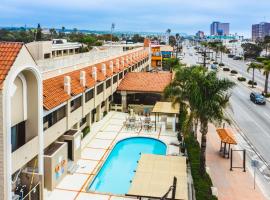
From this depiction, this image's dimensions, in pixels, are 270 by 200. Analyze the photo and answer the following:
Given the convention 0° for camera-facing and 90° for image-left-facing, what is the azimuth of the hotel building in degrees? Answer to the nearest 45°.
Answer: approximately 315°

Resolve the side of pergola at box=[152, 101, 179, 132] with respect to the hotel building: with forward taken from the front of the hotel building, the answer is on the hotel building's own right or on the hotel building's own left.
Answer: on the hotel building's own left

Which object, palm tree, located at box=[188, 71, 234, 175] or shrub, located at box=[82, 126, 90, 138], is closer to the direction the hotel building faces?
the palm tree
